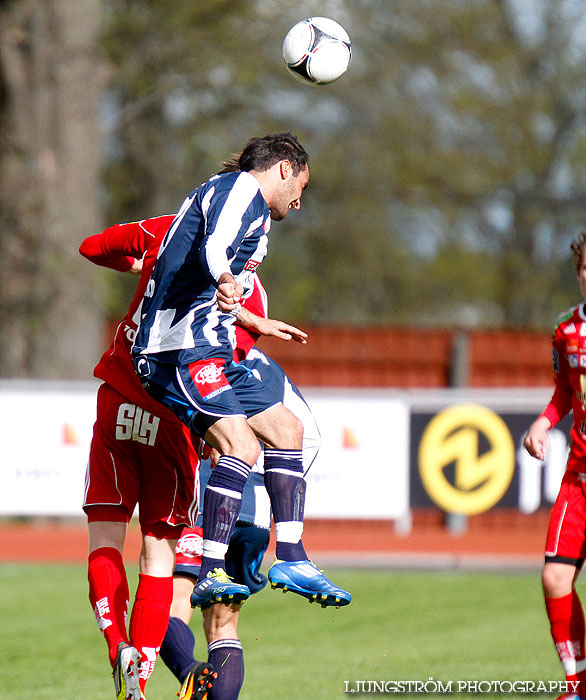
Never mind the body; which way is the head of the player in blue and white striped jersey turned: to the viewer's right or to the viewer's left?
to the viewer's right

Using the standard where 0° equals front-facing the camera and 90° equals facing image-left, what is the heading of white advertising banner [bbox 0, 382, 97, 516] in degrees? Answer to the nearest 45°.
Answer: approximately 0°

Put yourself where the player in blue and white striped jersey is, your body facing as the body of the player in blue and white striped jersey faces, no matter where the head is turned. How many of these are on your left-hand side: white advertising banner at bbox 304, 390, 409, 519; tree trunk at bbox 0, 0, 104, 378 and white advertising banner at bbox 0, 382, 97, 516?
3

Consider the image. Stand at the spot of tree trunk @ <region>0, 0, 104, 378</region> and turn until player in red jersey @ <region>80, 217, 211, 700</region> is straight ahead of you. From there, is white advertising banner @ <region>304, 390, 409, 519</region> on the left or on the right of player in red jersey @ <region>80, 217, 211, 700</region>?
left

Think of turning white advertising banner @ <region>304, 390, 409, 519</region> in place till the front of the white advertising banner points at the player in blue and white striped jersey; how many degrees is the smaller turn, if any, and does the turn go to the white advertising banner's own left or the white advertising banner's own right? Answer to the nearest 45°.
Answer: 0° — it already faces them

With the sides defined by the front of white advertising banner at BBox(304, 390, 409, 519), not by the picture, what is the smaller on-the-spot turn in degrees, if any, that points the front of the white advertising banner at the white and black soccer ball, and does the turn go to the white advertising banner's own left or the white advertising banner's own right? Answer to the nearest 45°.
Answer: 0° — it already faces it

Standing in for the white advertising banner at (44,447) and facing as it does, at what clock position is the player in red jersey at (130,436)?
The player in red jersey is roughly at 12 o'clock from the white advertising banner.

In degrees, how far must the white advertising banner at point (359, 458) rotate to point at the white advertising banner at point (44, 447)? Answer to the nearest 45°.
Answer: approximately 90° to its right

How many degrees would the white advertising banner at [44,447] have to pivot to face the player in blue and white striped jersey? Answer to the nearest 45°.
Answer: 0° — it already faces them

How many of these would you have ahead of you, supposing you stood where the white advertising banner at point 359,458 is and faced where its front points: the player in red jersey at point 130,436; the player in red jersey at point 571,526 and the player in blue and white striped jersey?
3

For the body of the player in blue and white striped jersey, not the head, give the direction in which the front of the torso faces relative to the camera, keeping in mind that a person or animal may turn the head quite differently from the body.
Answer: to the viewer's right

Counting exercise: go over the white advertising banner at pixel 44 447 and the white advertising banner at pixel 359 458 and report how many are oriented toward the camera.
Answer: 2

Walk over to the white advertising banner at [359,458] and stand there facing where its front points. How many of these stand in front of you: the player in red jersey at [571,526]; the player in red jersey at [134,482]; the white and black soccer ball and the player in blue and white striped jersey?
4

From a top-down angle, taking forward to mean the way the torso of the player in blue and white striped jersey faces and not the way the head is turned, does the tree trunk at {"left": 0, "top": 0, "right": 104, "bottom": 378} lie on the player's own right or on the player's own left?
on the player's own left

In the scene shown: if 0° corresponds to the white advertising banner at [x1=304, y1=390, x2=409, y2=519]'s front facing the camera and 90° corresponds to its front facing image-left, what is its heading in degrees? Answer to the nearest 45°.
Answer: approximately 0°
